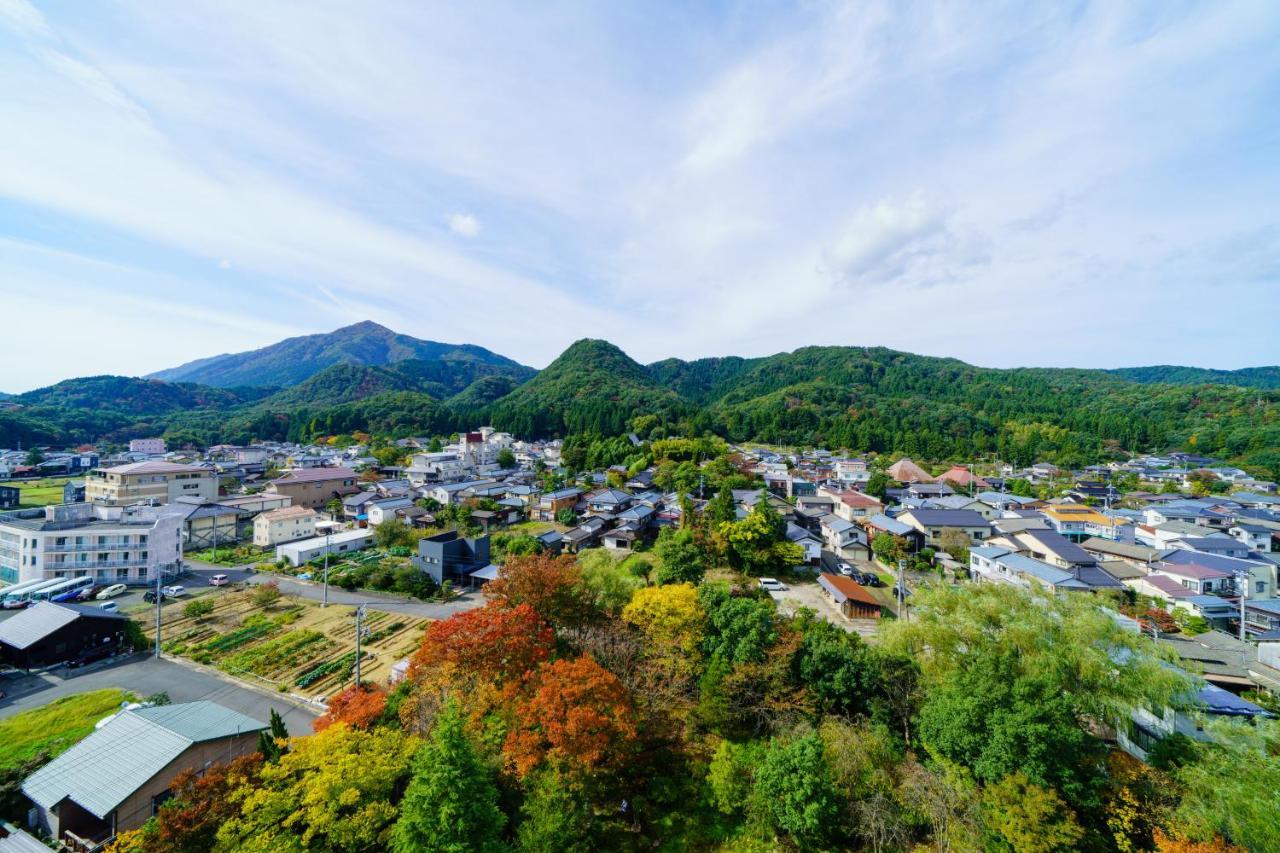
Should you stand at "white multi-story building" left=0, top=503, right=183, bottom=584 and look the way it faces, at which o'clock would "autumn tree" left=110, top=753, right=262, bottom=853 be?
The autumn tree is roughly at 12 o'clock from the white multi-story building.

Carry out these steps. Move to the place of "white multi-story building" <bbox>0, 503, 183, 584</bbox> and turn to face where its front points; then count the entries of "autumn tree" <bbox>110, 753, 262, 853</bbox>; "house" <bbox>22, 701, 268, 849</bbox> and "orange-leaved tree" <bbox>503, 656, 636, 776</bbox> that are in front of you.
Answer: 3

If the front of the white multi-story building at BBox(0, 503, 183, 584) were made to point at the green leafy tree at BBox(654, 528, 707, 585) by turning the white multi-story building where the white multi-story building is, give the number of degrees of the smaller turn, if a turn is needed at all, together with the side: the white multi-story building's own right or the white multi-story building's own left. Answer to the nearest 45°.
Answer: approximately 45° to the white multi-story building's own left

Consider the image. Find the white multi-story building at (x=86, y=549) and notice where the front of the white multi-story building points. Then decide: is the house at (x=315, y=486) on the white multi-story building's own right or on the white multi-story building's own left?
on the white multi-story building's own left

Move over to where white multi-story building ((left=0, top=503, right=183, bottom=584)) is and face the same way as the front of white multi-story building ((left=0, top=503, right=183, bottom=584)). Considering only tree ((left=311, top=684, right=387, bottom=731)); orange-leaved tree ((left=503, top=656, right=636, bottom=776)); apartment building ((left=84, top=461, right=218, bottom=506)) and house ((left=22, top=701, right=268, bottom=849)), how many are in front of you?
3

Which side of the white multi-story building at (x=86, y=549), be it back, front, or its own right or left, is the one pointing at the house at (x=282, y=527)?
left

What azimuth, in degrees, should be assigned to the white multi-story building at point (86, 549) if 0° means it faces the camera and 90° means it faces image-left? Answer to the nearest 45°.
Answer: approximately 0°

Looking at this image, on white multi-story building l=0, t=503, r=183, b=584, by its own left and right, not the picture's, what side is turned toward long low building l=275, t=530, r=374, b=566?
left

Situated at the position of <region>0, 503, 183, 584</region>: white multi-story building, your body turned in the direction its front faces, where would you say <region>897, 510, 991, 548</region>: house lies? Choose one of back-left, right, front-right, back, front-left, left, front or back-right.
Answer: front-left

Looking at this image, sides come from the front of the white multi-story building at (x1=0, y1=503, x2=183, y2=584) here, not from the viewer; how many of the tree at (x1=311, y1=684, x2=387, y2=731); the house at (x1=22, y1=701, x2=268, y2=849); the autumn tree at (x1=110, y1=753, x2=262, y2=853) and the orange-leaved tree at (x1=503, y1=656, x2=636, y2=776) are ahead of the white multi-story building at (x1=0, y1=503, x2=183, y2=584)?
4

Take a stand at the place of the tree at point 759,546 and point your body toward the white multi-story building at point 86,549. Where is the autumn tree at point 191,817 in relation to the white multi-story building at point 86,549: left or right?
left

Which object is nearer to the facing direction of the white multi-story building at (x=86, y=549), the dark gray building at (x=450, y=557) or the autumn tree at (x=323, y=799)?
the autumn tree

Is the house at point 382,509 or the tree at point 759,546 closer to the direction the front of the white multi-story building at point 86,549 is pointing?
the tree
